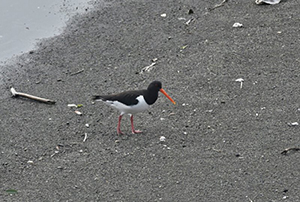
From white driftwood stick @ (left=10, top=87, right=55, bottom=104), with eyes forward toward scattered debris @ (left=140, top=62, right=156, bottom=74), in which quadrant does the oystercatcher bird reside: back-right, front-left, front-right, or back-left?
front-right

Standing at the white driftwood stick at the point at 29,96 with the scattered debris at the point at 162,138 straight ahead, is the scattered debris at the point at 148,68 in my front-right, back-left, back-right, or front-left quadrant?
front-left

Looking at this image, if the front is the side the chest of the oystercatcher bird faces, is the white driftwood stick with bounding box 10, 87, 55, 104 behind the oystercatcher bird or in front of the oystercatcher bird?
behind

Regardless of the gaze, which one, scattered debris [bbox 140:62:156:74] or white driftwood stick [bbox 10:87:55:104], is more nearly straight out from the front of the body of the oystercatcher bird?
the scattered debris

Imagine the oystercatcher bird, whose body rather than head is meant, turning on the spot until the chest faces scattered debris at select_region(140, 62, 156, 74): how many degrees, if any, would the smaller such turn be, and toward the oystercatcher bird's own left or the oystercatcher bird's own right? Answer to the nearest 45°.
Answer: approximately 90° to the oystercatcher bird's own left

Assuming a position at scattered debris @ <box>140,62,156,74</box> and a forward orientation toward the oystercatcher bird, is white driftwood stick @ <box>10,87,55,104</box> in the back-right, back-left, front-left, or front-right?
front-right

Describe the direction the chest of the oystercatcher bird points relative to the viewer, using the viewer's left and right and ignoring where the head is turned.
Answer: facing to the right of the viewer

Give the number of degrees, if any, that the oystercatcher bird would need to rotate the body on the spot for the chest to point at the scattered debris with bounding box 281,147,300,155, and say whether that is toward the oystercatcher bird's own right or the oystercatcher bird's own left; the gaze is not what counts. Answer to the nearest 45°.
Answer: approximately 45° to the oystercatcher bird's own right
